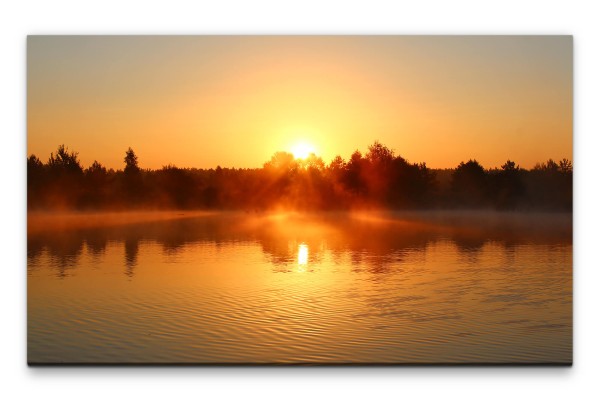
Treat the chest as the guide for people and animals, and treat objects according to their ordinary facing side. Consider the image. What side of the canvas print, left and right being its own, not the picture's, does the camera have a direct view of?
front
